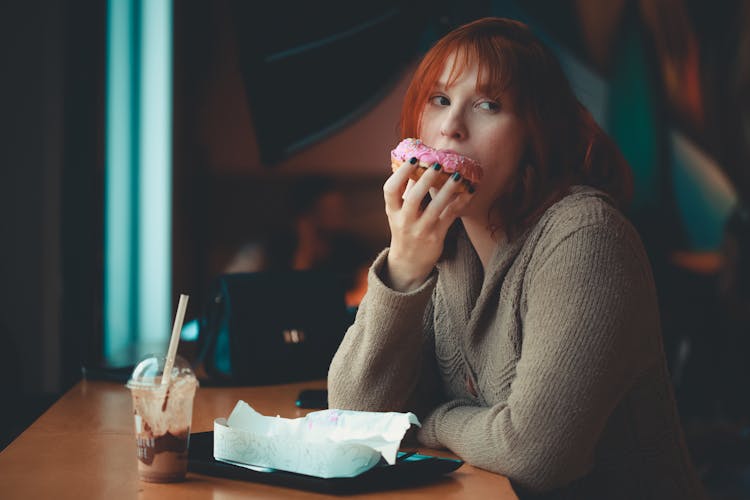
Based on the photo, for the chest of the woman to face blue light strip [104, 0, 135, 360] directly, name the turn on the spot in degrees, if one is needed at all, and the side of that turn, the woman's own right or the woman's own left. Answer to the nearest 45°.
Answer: approximately 90° to the woman's own right

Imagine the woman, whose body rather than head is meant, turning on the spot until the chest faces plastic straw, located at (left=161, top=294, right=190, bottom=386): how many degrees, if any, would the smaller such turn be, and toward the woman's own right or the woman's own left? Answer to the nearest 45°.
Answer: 0° — they already face it

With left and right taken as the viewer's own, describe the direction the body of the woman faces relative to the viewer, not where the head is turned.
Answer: facing the viewer and to the left of the viewer

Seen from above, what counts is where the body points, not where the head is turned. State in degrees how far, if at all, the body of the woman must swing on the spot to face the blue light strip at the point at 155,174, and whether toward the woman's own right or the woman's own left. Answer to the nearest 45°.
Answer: approximately 90° to the woman's own right

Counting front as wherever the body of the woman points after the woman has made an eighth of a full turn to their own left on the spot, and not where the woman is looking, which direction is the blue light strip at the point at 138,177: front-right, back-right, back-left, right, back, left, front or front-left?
back-right

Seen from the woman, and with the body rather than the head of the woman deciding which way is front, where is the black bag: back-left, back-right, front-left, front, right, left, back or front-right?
right

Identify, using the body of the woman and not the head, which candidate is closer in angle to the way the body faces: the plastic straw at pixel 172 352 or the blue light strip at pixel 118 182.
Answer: the plastic straw

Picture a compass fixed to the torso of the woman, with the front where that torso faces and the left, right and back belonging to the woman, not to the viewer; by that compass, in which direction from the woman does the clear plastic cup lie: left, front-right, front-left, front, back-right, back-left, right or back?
front

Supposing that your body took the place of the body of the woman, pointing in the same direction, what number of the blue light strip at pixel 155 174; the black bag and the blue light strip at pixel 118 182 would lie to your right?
3
